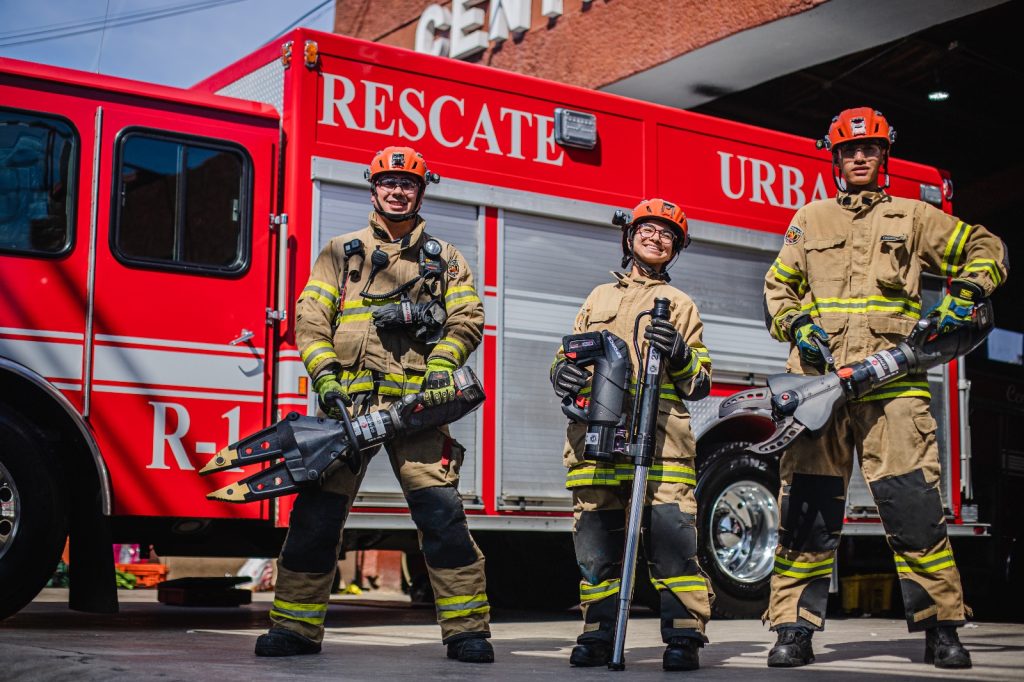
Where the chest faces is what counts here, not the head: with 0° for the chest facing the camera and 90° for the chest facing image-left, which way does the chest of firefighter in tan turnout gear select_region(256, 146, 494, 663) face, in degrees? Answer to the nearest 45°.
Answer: approximately 0°

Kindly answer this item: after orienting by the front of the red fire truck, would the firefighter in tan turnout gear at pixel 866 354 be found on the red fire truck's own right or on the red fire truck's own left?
on the red fire truck's own left

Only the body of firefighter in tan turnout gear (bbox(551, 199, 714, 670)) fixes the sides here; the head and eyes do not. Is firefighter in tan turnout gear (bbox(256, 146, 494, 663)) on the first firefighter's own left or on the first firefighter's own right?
on the first firefighter's own right

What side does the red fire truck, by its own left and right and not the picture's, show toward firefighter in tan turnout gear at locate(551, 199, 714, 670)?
left

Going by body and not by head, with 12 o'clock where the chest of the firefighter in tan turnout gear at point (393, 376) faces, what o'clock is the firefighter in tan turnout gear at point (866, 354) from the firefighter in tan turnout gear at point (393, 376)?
the firefighter in tan turnout gear at point (866, 354) is roughly at 9 o'clock from the firefighter in tan turnout gear at point (393, 376).

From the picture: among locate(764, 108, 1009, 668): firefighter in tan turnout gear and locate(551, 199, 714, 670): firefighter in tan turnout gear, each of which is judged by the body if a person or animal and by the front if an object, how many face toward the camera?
2

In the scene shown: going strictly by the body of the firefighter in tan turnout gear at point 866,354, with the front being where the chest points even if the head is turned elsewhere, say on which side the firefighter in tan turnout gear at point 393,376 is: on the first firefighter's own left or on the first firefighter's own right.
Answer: on the first firefighter's own right
